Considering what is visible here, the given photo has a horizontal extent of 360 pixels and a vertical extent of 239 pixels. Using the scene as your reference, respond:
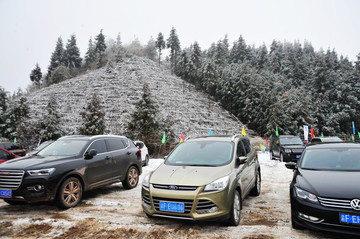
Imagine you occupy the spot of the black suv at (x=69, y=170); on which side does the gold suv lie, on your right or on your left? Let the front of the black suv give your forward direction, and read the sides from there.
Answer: on your left

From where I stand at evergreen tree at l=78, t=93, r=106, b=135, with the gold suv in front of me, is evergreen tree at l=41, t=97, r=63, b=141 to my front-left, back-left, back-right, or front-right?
back-right

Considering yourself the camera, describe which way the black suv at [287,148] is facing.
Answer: facing the viewer and to the right of the viewer

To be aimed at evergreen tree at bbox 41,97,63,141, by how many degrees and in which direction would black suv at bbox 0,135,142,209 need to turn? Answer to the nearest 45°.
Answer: approximately 135° to its right

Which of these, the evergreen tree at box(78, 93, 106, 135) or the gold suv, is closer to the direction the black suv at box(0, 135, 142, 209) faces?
the gold suv

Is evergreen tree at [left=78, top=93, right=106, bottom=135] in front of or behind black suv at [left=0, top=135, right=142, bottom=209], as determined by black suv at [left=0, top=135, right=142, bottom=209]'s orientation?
behind

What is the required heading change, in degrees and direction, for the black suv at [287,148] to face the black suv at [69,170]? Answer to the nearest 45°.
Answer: approximately 45° to its right

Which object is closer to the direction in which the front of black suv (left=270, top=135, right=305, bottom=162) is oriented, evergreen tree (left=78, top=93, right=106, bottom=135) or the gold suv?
the gold suv

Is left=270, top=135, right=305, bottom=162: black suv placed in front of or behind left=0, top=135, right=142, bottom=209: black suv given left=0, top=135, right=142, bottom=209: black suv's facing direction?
behind

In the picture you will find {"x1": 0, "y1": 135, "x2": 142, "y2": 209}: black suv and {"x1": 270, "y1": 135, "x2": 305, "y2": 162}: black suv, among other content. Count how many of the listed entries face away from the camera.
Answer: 0
